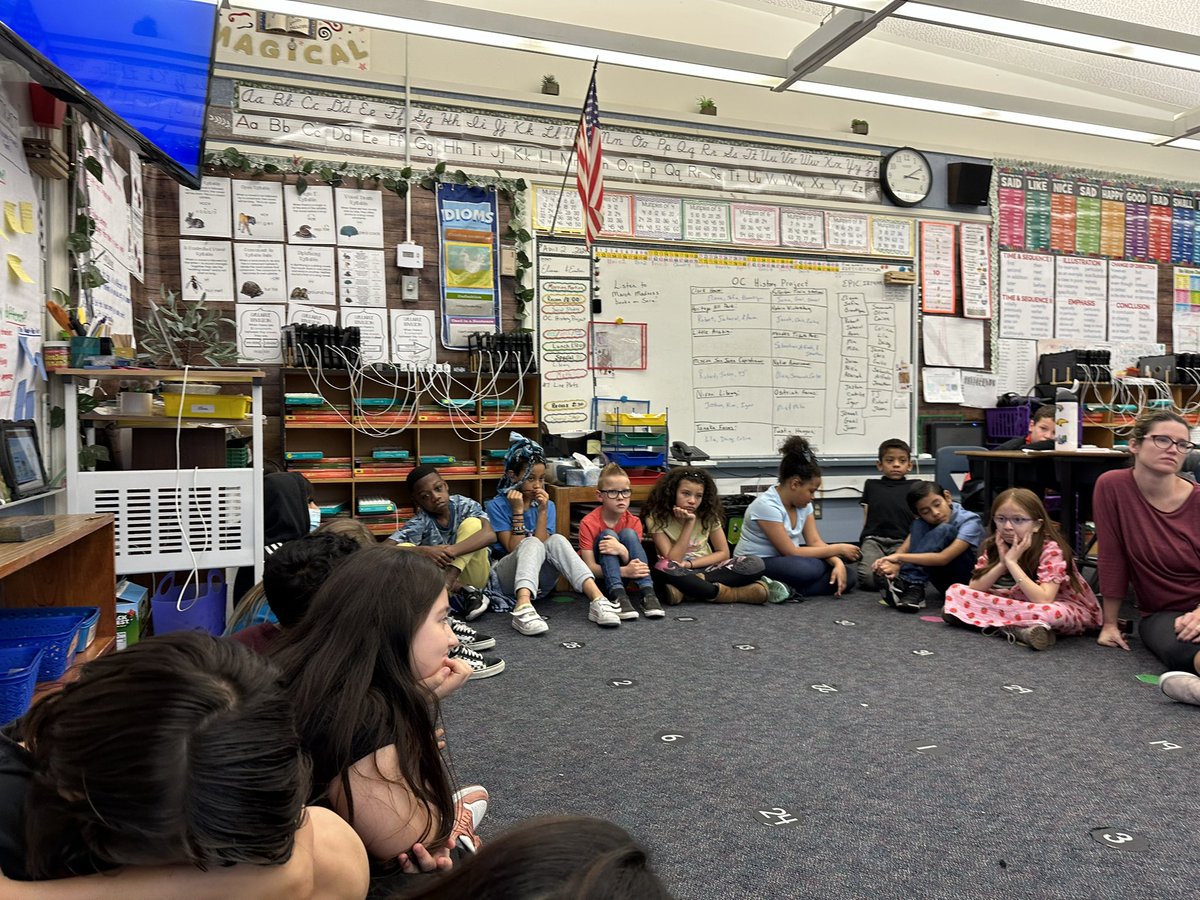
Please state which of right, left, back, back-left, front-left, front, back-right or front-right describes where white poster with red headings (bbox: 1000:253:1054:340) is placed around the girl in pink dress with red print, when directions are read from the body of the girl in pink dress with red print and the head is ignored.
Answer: back-right

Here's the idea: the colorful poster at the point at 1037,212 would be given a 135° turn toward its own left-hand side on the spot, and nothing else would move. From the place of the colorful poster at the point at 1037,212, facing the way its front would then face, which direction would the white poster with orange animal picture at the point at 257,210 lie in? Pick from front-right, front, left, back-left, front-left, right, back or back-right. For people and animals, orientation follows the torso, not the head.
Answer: back

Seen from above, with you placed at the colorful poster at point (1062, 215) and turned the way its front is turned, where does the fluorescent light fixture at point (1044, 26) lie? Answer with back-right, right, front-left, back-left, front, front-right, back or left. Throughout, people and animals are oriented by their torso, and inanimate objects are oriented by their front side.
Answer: front

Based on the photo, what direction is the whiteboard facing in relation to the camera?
toward the camera

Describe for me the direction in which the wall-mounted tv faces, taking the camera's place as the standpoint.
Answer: facing the viewer and to the right of the viewer

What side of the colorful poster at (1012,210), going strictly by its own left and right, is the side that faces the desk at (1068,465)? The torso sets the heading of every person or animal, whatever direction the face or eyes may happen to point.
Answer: front

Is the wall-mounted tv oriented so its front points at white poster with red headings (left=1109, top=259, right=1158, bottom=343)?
no

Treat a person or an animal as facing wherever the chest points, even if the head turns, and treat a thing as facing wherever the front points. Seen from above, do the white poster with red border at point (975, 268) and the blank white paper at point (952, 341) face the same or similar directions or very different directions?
same or similar directions

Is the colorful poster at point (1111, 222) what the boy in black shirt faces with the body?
no

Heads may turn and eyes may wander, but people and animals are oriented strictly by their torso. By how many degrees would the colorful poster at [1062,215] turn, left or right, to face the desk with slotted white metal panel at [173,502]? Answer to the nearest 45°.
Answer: approximately 45° to its right

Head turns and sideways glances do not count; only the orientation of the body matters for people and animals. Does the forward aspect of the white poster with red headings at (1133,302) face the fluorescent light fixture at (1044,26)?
yes

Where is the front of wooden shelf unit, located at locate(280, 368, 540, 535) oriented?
toward the camera

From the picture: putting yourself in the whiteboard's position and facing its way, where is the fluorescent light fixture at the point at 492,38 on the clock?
The fluorescent light fixture is roughly at 1 o'clock from the whiteboard.

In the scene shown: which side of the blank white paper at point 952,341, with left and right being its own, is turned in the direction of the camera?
front

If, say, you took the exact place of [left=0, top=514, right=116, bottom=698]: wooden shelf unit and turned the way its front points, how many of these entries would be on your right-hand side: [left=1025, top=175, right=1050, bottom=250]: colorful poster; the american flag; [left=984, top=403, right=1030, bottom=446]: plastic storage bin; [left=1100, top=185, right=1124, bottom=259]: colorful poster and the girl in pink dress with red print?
0

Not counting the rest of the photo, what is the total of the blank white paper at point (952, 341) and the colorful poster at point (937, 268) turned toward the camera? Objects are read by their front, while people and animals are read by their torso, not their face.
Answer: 2

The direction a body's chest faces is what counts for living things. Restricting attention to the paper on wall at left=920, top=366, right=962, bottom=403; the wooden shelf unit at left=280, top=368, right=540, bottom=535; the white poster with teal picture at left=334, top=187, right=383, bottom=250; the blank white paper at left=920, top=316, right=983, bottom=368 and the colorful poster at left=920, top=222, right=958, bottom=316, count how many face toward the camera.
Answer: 5

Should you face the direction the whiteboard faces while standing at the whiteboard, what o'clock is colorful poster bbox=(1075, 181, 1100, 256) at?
The colorful poster is roughly at 8 o'clock from the whiteboard.
